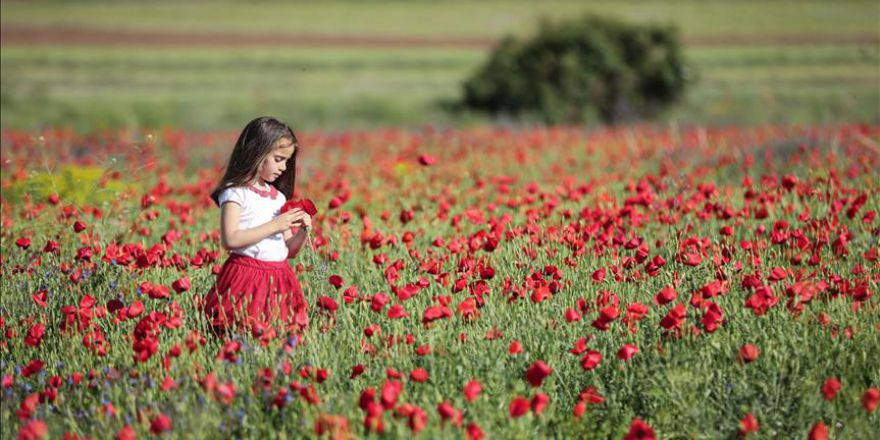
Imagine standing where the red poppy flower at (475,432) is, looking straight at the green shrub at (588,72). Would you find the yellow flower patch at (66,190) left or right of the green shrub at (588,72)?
left

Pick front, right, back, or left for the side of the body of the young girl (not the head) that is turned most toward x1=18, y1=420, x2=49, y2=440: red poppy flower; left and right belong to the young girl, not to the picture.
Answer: right

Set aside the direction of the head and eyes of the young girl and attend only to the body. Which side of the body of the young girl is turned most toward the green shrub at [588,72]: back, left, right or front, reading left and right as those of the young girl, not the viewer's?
left

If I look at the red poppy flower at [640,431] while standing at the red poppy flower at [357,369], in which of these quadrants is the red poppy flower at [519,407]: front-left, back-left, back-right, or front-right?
front-right

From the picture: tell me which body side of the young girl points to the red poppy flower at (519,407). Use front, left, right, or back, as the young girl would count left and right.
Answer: front

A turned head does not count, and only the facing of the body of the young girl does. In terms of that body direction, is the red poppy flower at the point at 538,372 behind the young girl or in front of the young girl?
in front

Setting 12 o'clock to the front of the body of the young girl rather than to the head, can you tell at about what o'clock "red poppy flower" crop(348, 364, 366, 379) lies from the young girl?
The red poppy flower is roughly at 1 o'clock from the young girl.

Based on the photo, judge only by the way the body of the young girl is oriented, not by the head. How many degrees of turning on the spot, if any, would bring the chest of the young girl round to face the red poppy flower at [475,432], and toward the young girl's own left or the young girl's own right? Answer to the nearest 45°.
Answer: approximately 45° to the young girl's own right

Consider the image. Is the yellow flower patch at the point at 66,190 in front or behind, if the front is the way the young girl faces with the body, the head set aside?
behind

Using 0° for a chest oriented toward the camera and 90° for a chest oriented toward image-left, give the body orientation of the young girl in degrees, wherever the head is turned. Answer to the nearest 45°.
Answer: approximately 315°

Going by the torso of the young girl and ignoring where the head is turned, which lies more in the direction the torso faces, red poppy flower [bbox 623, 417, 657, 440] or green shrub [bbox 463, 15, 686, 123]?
the red poppy flower
